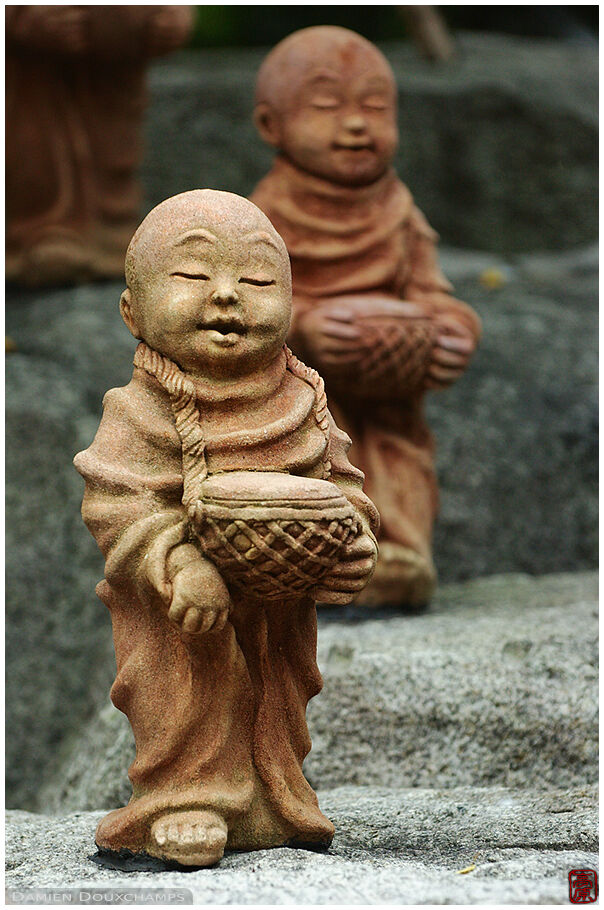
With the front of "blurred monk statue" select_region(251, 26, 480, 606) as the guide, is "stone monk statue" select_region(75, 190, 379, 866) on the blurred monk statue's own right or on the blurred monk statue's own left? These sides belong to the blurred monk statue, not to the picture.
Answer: on the blurred monk statue's own right

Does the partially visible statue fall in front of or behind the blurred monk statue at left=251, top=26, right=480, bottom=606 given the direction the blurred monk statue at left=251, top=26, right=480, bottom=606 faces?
behind

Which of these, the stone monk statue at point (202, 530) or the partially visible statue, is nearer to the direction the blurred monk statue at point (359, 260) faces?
the stone monk statue
